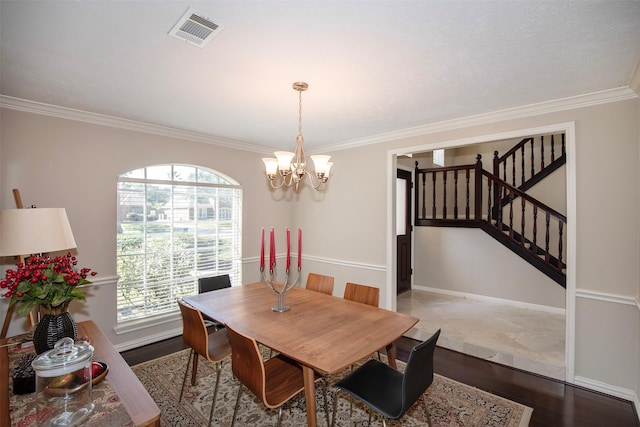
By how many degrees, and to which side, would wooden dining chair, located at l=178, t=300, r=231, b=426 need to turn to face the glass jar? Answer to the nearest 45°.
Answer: approximately 180°

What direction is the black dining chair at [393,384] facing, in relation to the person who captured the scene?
facing away from the viewer and to the left of the viewer

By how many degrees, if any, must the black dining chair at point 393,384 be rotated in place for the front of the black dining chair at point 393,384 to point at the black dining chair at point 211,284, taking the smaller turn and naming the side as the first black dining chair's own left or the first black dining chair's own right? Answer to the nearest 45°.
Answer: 0° — it already faces it

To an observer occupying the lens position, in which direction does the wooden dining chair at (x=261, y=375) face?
facing away from the viewer and to the right of the viewer

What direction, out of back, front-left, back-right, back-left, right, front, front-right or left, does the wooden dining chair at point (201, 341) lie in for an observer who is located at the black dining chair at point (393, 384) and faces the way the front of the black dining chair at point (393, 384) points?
front-left

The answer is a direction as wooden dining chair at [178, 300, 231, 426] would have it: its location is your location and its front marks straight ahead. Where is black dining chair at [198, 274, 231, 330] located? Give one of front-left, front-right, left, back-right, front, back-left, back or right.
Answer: front-left

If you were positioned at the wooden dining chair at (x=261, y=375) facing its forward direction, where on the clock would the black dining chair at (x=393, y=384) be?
The black dining chair is roughly at 2 o'clock from the wooden dining chair.

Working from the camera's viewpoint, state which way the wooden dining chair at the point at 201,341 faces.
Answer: facing away from the viewer and to the right of the viewer

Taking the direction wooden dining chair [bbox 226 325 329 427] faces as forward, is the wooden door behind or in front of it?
in front
